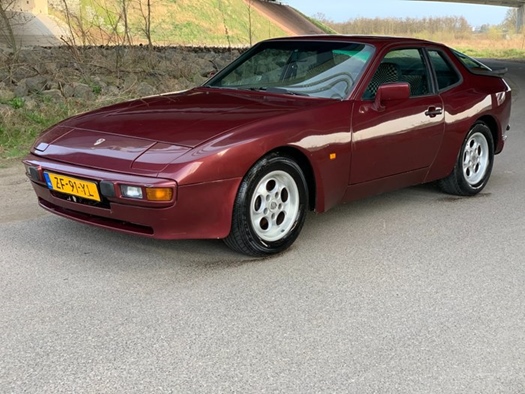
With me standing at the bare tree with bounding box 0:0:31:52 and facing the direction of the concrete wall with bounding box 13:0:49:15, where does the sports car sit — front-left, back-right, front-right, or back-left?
back-right

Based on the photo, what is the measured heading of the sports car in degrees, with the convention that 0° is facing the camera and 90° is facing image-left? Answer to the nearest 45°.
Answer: approximately 45°

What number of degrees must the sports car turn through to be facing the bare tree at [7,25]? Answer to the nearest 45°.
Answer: approximately 90° to its right

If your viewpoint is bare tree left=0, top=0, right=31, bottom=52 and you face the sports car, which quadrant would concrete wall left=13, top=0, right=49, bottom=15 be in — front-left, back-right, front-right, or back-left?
back-left

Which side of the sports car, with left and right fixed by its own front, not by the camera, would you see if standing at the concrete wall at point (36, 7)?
right
